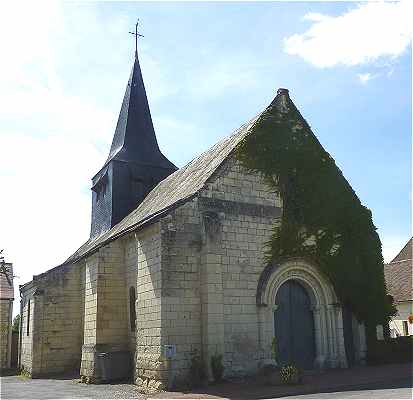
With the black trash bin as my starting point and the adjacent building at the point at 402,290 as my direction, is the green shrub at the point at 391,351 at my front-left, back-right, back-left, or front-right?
front-right

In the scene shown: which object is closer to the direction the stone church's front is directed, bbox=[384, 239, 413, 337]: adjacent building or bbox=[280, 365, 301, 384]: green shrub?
the green shrub

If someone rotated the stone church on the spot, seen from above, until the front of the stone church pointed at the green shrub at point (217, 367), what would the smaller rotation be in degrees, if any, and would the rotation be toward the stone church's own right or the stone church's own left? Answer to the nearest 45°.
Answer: approximately 45° to the stone church's own right

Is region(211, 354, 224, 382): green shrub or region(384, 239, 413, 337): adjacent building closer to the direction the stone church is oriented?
the green shrub

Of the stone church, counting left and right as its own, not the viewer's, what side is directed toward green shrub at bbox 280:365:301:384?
front

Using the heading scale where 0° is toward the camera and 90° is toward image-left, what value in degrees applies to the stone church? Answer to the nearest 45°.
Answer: approximately 315°

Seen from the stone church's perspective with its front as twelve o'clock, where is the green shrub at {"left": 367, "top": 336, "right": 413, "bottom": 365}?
The green shrub is roughly at 10 o'clock from the stone church.

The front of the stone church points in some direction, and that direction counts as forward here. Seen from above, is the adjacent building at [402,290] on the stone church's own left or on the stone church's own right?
on the stone church's own left
